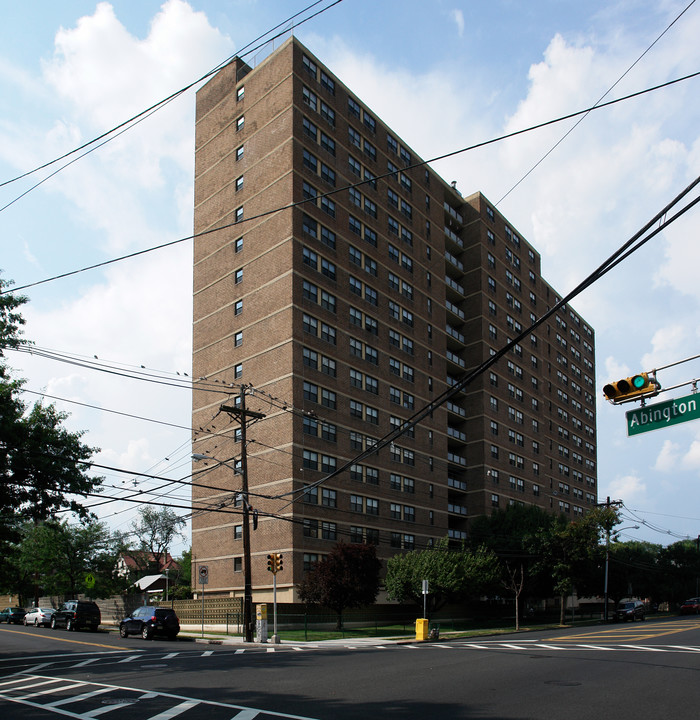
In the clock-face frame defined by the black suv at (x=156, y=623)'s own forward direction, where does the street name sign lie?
The street name sign is roughly at 7 o'clock from the black suv.

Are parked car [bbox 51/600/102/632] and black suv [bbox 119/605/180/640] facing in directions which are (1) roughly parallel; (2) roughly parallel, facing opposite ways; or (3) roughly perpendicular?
roughly parallel

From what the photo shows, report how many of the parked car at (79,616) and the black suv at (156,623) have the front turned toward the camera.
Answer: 0

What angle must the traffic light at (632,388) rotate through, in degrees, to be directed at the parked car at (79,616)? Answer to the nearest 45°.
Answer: approximately 90° to its right

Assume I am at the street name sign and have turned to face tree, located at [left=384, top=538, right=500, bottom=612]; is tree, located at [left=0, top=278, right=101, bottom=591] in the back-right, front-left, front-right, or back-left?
front-left

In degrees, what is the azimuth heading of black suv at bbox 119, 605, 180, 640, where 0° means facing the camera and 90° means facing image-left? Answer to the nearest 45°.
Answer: approximately 135°

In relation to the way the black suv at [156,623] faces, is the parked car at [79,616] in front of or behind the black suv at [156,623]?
in front

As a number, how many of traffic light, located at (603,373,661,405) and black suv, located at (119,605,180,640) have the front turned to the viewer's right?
0

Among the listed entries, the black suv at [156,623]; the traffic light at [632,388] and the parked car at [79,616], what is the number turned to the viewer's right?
0

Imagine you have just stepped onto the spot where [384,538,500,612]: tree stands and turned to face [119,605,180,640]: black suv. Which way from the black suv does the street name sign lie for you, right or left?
left

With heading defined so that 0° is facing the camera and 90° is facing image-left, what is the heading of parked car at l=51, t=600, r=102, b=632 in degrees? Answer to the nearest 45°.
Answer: approximately 135°

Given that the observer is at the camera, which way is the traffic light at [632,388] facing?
facing the viewer and to the left of the viewer
